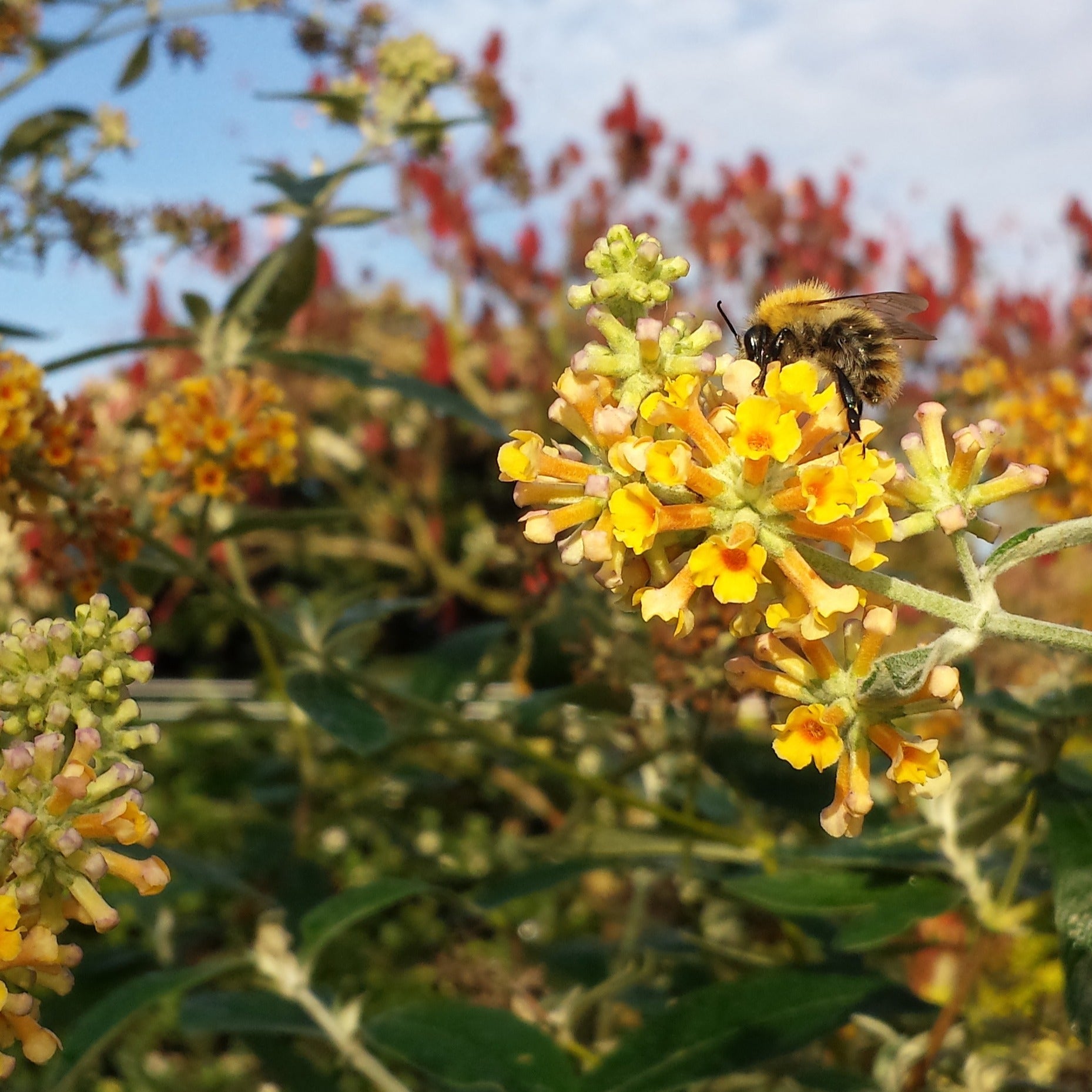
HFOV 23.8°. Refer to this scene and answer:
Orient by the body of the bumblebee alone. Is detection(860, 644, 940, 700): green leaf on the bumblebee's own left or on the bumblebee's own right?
on the bumblebee's own left

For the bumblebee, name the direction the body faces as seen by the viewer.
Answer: to the viewer's left

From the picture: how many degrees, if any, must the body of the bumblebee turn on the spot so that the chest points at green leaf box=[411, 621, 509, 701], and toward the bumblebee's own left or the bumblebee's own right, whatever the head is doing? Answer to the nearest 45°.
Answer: approximately 45° to the bumblebee's own right
